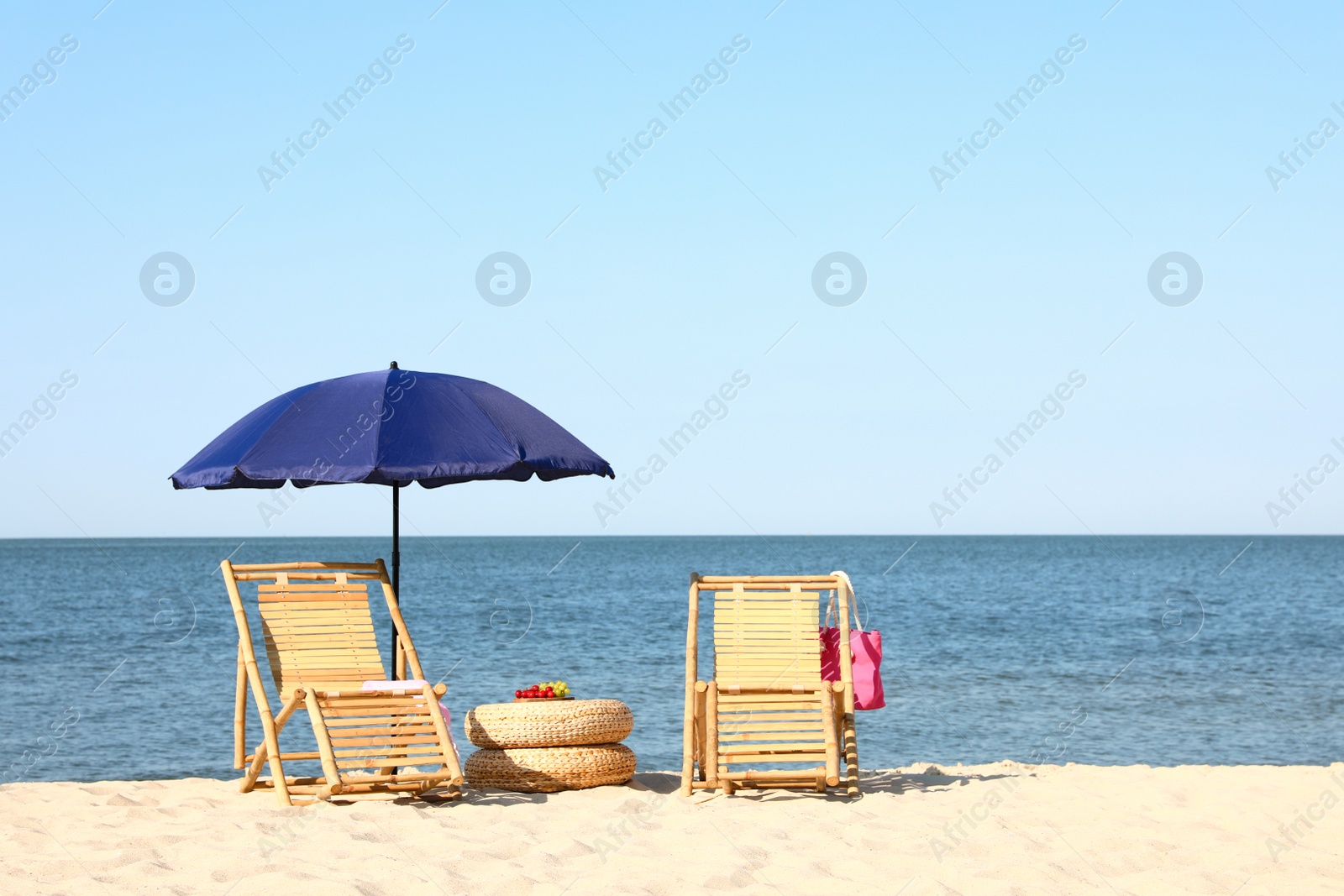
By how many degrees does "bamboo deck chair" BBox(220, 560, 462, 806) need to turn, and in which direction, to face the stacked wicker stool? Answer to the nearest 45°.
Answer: approximately 45° to its left

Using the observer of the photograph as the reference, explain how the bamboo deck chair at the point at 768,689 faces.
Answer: facing the viewer

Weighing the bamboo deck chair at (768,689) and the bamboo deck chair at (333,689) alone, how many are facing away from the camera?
0

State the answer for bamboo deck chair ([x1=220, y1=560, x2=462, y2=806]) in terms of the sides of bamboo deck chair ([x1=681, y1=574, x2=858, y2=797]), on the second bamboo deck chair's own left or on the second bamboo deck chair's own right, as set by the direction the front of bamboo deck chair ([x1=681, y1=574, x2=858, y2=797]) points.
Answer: on the second bamboo deck chair's own right

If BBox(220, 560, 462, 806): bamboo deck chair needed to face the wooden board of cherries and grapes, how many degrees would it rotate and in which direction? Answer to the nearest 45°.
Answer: approximately 45° to its left

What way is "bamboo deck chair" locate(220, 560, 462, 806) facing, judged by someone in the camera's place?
facing the viewer and to the right of the viewer

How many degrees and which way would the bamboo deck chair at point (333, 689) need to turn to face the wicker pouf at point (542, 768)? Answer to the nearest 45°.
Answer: approximately 45° to its left

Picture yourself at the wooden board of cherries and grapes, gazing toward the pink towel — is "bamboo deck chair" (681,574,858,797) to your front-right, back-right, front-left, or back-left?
back-left

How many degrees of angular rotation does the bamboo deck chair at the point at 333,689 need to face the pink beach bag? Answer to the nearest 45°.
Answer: approximately 45° to its left
